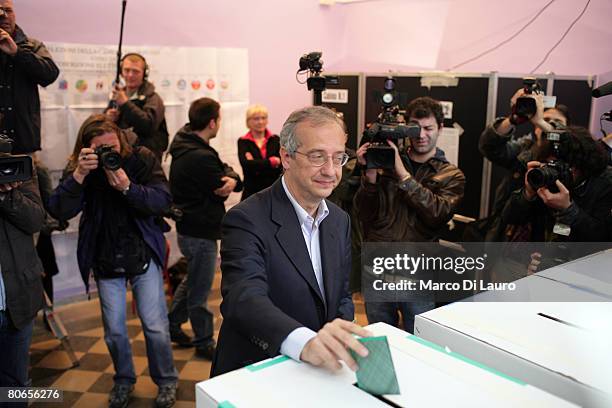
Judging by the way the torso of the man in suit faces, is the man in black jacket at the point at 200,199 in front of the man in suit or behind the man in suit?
behind

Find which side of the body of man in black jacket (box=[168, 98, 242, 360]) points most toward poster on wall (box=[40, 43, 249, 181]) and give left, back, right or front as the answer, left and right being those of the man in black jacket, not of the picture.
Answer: left

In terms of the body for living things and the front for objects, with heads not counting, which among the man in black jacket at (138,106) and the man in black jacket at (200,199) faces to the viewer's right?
the man in black jacket at (200,199)

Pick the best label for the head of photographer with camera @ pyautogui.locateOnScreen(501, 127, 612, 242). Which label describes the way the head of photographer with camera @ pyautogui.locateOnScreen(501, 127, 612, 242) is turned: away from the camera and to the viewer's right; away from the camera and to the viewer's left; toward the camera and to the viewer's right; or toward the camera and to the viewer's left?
toward the camera and to the viewer's left

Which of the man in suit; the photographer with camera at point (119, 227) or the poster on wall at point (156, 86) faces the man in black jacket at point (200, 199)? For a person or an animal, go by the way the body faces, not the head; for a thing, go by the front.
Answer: the poster on wall

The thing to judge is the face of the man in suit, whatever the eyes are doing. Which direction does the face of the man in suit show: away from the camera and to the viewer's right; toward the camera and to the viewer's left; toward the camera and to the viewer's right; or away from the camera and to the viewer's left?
toward the camera and to the viewer's right

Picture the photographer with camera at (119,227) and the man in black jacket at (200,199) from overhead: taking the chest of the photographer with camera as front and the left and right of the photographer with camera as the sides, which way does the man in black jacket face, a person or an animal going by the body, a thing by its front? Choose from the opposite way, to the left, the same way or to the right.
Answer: to the left

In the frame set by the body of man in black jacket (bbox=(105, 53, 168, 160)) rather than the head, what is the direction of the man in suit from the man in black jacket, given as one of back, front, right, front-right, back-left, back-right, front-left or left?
front-left

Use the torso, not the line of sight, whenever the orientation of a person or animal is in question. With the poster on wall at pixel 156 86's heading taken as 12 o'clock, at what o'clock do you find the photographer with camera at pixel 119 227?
The photographer with camera is roughly at 12 o'clock from the poster on wall.

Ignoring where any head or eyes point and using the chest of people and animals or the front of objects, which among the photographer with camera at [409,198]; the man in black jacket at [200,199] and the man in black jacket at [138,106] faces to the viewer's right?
the man in black jacket at [200,199]

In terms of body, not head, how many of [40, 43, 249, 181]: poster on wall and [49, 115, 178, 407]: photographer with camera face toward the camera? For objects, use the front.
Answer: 2

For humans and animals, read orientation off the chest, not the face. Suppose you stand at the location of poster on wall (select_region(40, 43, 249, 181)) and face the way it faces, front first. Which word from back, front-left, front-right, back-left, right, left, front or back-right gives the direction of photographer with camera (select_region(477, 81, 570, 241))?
front-left

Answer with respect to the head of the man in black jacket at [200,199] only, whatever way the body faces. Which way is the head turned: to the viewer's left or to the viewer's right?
to the viewer's right

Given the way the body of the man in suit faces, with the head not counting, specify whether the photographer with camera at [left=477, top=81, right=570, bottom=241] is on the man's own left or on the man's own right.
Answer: on the man's own left

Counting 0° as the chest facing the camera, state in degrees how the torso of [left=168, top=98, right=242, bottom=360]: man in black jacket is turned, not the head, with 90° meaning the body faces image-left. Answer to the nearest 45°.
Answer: approximately 270°
